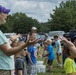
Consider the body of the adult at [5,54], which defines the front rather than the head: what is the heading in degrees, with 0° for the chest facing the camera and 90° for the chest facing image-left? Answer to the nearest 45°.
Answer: approximately 270°
